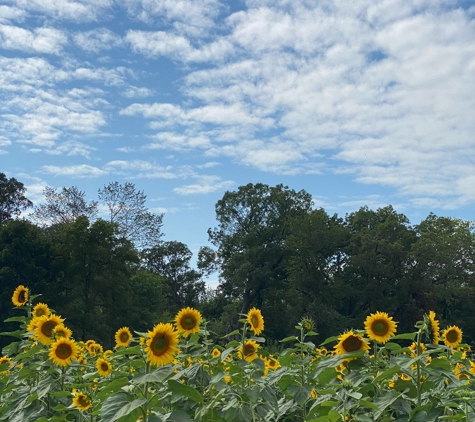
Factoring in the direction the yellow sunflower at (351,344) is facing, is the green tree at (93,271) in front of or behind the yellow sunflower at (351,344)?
behind

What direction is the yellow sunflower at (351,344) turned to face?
toward the camera

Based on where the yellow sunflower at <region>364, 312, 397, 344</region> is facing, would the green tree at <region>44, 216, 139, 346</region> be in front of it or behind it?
behind

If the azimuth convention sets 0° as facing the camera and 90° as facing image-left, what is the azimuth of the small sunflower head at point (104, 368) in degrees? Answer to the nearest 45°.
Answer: approximately 0°

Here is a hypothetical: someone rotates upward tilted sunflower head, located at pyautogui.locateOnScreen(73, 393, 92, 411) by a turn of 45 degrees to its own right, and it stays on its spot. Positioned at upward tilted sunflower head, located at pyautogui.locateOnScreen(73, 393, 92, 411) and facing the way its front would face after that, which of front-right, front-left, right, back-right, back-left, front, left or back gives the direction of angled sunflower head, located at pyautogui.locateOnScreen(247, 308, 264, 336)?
back-left

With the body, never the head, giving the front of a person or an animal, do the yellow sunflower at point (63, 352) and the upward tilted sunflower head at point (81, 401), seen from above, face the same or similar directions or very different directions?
same or similar directions

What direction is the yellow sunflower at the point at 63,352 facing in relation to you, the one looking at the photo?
facing the viewer

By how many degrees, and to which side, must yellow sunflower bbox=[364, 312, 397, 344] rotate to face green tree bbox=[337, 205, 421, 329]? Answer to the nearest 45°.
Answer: approximately 180°

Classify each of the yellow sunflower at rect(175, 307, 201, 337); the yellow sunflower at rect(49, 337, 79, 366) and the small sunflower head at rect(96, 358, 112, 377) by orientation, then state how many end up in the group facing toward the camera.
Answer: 3

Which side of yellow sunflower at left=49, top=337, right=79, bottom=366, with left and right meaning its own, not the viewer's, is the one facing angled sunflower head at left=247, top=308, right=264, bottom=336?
left

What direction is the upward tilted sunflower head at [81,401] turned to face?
toward the camera

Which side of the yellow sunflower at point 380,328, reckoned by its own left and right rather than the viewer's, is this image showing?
front

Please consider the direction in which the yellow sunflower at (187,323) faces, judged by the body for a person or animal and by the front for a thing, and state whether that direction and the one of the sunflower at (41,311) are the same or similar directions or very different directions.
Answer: same or similar directions

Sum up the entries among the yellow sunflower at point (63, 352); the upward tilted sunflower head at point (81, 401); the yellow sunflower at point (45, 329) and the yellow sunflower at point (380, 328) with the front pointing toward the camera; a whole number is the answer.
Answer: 4
